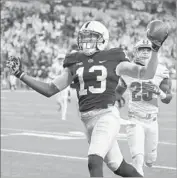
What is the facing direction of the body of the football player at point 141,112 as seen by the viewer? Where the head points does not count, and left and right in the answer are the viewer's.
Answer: facing the viewer

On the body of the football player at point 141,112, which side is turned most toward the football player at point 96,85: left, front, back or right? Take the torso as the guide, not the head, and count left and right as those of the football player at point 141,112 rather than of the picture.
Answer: front

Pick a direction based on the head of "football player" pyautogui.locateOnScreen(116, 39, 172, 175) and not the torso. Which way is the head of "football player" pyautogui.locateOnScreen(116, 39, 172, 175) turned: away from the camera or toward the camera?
toward the camera

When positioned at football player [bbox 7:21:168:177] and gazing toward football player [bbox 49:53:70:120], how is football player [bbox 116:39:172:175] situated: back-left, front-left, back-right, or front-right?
front-right
